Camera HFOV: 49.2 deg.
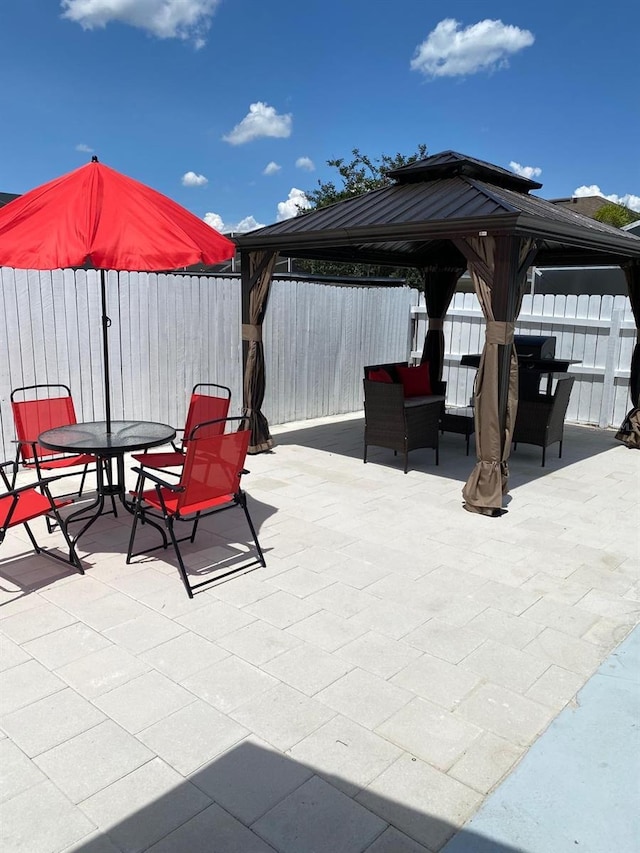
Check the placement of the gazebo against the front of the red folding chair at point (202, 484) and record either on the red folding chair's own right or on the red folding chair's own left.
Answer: on the red folding chair's own right

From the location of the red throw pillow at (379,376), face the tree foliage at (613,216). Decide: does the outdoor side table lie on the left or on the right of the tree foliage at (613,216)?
right

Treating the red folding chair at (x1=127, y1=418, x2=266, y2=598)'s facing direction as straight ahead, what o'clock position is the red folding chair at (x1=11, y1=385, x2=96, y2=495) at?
the red folding chair at (x1=11, y1=385, x2=96, y2=495) is roughly at 12 o'clock from the red folding chair at (x1=127, y1=418, x2=266, y2=598).

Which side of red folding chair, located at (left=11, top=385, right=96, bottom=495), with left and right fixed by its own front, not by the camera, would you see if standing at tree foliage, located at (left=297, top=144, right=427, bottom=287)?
left

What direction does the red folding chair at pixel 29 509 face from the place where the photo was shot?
facing away from the viewer and to the right of the viewer

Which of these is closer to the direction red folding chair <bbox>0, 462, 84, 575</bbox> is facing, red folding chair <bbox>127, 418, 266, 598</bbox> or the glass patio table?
the glass patio table

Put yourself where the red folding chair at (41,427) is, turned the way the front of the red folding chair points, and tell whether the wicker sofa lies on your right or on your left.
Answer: on your left

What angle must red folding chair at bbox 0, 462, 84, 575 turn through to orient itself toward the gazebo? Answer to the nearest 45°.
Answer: approximately 45° to its right

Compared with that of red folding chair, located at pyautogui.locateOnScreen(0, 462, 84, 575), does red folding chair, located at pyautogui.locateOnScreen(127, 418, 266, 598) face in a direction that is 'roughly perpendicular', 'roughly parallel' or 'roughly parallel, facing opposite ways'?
roughly perpendicular

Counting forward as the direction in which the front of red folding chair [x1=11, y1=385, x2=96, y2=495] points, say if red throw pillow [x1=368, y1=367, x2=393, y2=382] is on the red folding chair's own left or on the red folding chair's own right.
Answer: on the red folding chair's own left

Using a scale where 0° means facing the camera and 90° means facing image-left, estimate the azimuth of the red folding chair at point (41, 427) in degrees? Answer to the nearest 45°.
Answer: approximately 315°

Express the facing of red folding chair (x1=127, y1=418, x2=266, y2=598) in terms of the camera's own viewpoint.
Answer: facing away from the viewer and to the left of the viewer

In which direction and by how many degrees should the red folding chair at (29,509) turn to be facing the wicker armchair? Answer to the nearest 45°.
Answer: approximately 45° to its right

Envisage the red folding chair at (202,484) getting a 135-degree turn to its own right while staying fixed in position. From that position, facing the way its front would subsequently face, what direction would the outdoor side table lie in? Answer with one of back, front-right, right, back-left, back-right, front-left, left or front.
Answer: front-left
